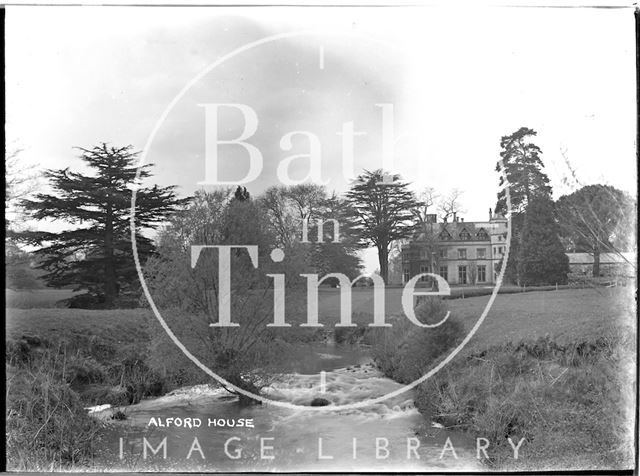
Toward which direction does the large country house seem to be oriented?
toward the camera

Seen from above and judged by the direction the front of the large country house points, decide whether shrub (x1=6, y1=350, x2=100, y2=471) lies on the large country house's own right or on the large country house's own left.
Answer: on the large country house's own right
